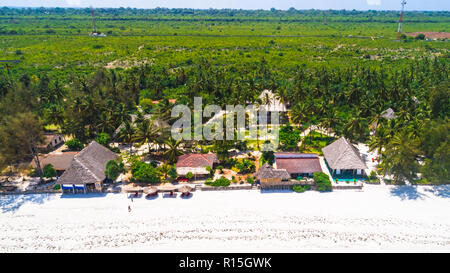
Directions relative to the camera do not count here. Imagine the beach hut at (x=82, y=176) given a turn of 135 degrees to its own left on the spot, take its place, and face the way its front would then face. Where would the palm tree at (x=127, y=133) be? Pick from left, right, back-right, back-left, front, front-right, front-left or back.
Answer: front

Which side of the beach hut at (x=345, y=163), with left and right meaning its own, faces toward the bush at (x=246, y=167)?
right

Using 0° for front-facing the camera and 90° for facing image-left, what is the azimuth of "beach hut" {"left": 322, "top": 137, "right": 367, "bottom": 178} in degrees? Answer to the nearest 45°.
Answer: approximately 0°

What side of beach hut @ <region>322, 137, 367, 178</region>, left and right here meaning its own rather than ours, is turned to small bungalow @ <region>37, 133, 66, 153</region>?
right

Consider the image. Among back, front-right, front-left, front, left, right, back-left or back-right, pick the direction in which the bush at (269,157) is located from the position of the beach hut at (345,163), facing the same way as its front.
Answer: right

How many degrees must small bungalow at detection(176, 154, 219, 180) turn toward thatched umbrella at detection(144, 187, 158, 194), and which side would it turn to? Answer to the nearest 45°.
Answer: approximately 45° to its right

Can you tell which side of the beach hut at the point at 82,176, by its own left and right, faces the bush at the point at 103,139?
back

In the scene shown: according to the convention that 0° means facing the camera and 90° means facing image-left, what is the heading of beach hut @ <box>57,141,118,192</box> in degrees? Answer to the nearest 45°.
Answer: approximately 0°

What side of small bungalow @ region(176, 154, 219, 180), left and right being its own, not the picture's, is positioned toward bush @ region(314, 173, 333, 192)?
left
